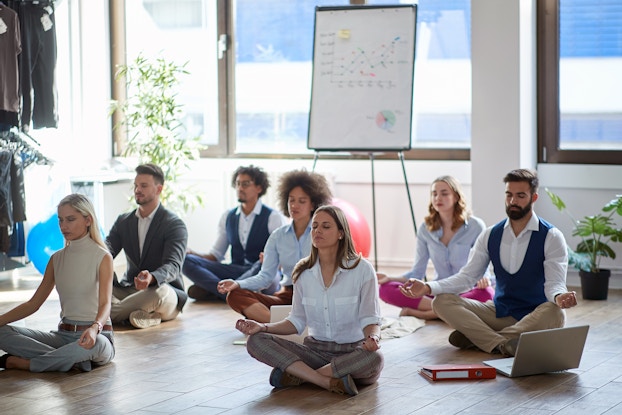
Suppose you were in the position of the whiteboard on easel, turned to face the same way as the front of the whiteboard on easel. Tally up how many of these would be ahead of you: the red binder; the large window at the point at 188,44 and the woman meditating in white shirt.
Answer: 2

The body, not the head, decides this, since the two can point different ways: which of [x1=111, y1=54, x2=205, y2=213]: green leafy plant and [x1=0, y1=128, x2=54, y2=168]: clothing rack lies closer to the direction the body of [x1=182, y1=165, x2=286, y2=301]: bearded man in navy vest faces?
the clothing rack

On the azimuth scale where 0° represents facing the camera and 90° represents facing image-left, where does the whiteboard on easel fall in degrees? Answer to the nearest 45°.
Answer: approximately 0°

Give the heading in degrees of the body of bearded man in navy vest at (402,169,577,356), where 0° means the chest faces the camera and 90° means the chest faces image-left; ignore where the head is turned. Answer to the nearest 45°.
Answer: approximately 45°

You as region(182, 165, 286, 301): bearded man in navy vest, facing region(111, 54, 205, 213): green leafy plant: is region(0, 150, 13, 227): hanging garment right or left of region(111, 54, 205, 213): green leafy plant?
left

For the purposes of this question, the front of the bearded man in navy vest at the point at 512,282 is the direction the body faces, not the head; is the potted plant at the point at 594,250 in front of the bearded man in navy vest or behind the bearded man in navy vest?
behind

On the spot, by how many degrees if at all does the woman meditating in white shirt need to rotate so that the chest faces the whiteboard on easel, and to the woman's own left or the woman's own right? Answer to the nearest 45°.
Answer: approximately 135° to the woman's own right

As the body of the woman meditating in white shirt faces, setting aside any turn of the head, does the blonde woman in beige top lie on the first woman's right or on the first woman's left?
on the first woman's right

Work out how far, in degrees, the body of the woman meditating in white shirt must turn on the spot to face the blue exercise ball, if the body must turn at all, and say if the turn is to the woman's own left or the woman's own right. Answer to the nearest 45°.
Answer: approximately 90° to the woman's own right
